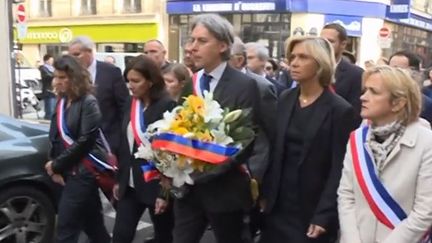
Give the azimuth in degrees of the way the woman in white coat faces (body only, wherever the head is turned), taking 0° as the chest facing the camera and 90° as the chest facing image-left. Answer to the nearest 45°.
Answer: approximately 45°

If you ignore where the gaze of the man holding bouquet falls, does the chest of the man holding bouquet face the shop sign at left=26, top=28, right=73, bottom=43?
no

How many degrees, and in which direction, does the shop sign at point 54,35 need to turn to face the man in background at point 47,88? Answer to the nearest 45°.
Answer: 0° — it already faces them

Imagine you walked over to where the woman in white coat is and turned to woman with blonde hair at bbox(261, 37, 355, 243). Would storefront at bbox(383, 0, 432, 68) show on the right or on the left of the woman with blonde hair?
right

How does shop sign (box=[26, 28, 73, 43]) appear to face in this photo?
toward the camera

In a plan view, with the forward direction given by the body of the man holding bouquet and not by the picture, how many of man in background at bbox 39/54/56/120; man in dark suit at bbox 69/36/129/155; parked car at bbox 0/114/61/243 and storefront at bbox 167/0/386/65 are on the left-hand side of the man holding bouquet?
0

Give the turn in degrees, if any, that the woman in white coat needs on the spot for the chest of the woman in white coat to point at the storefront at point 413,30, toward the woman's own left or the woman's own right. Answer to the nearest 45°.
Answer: approximately 135° to the woman's own right

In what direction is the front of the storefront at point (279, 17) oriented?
toward the camera

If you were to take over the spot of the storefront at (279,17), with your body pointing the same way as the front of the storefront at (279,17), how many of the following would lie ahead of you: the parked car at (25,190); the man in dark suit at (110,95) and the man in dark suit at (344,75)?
3

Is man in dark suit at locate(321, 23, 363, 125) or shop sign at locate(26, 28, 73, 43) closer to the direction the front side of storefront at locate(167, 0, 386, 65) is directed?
the man in dark suit

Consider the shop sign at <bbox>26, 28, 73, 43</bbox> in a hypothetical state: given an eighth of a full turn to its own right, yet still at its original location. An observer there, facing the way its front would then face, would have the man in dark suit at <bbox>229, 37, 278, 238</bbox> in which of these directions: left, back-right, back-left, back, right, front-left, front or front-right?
front-left

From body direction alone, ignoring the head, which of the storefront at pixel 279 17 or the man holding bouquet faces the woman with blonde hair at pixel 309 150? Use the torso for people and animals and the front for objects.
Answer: the storefront

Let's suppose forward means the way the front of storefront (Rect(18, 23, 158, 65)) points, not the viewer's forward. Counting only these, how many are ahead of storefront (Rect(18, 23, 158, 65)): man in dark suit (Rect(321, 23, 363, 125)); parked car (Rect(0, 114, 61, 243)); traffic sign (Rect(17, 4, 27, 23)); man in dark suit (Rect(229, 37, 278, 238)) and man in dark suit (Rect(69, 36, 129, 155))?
5

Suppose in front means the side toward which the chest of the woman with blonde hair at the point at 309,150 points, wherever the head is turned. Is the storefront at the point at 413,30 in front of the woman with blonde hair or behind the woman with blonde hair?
behind

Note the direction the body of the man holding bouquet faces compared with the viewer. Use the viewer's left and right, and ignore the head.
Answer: facing the viewer and to the left of the viewer

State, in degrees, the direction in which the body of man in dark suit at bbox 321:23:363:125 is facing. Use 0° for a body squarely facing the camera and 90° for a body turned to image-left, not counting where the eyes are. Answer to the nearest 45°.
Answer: approximately 45°

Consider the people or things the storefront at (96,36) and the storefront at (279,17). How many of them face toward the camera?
2

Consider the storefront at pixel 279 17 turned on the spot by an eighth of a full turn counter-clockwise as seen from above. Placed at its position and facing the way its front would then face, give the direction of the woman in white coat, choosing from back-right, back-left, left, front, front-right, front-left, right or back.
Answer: front-right
